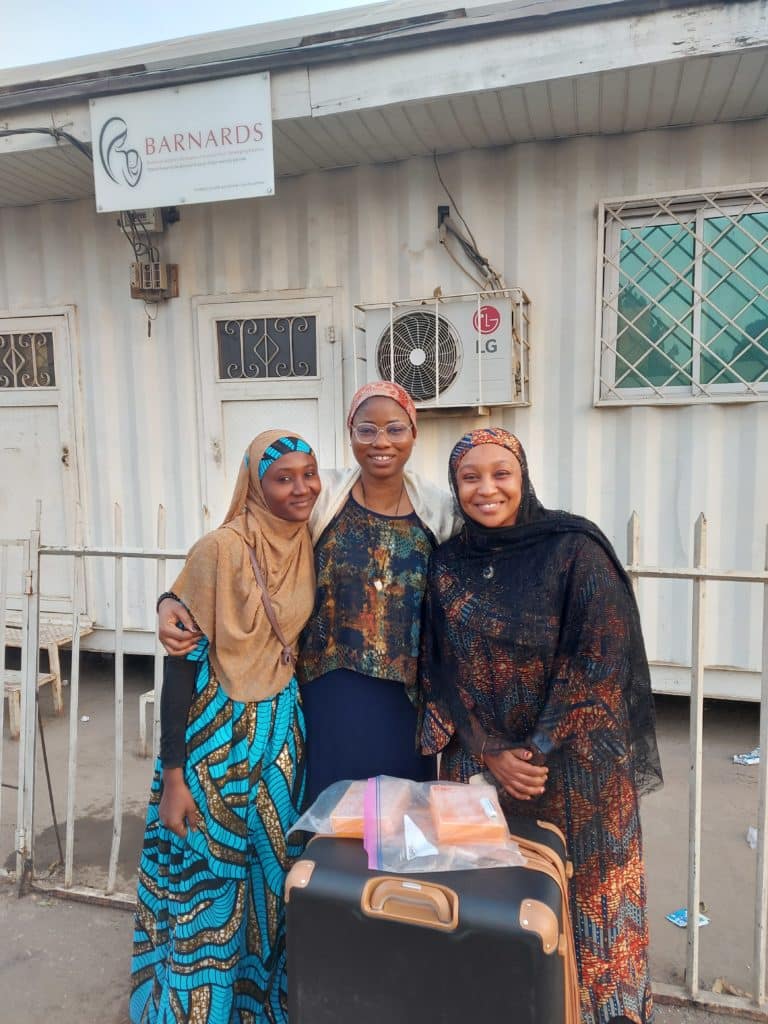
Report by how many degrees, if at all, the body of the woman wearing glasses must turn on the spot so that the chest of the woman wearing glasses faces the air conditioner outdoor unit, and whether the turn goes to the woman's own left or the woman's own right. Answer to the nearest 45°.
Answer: approximately 180°

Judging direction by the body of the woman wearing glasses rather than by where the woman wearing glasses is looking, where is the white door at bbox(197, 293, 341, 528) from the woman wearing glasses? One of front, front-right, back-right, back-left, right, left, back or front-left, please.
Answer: back

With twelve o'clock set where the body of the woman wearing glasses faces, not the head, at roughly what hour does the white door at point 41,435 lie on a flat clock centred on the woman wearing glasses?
The white door is roughly at 5 o'clock from the woman wearing glasses.

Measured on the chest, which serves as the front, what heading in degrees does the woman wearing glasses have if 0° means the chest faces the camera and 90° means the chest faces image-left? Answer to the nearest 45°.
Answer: approximately 0°

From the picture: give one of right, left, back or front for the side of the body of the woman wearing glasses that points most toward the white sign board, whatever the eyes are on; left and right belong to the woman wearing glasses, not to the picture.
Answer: back
